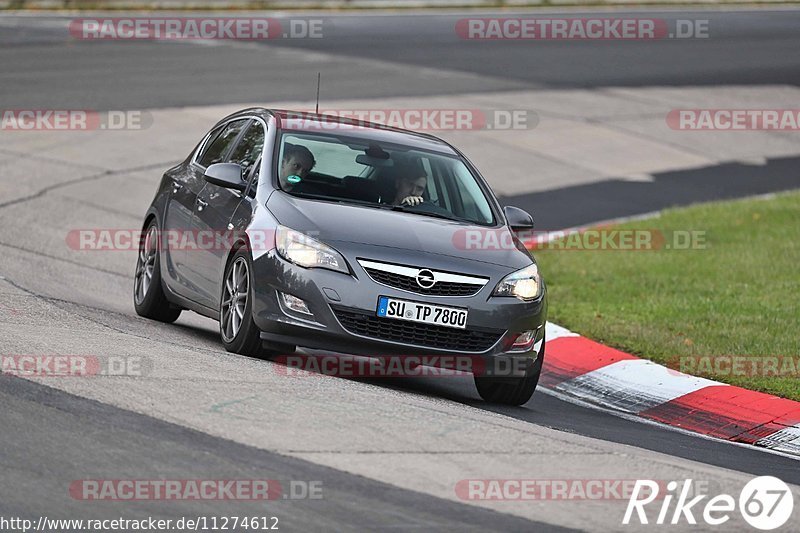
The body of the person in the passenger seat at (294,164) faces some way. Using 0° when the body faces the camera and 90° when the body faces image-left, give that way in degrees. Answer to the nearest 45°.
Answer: approximately 315°

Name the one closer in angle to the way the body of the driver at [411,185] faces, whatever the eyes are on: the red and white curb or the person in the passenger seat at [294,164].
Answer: the red and white curb

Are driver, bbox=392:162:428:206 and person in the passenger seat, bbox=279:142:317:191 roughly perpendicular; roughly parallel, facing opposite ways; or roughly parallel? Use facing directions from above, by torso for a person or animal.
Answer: roughly parallel

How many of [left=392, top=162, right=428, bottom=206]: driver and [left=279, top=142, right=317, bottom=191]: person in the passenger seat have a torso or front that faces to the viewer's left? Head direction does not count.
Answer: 0
